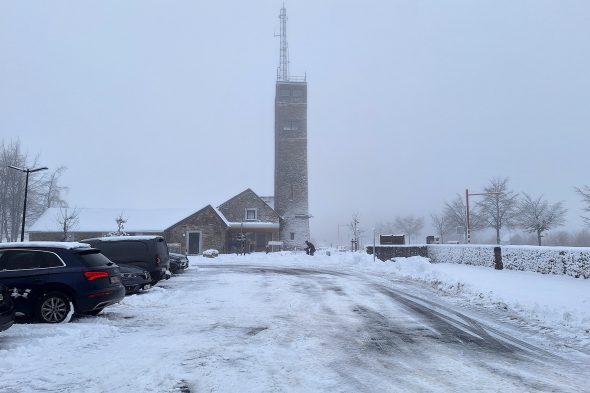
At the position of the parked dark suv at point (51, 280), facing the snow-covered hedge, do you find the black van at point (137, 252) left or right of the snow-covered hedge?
left

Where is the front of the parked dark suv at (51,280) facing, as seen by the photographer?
facing away from the viewer and to the left of the viewer

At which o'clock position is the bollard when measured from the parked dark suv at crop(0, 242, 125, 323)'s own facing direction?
The bollard is roughly at 4 o'clock from the parked dark suv.

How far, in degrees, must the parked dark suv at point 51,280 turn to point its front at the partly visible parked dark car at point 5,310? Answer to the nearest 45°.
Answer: approximately 135° to its left

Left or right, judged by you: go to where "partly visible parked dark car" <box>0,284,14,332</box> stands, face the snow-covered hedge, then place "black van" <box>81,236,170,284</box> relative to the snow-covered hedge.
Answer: left

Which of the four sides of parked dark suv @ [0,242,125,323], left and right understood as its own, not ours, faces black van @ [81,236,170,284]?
right
